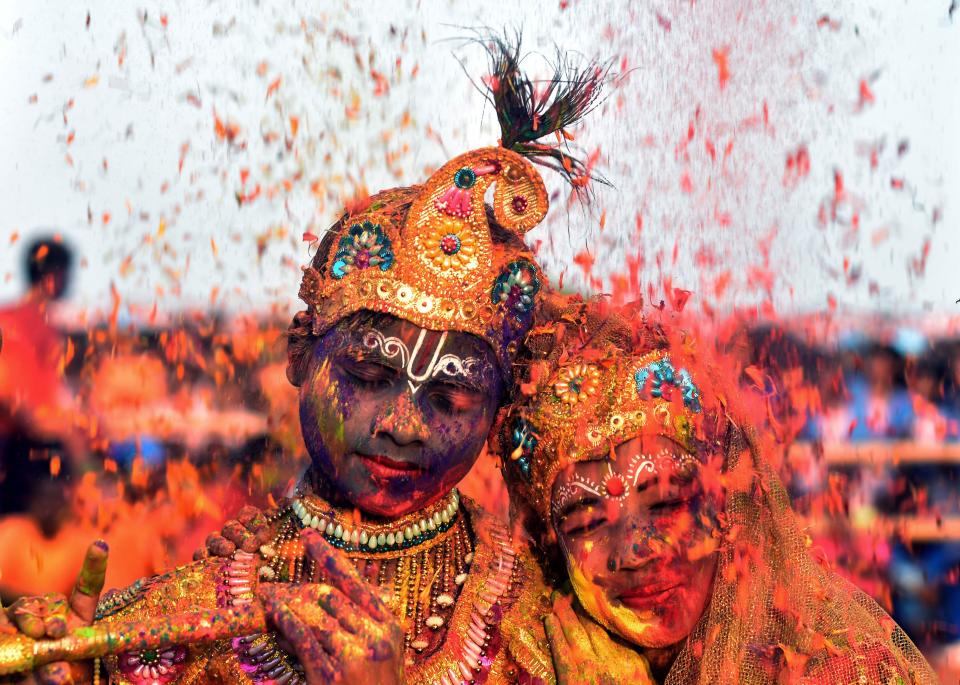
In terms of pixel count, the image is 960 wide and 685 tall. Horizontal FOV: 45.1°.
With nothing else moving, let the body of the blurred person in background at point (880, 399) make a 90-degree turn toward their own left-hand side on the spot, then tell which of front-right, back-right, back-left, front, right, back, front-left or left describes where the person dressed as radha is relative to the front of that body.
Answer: right

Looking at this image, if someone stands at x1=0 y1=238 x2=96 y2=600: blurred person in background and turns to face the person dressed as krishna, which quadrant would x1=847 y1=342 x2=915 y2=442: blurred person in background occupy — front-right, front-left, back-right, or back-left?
front-left

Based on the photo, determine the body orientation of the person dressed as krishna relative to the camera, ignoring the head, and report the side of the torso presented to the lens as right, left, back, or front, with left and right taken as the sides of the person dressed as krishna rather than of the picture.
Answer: front

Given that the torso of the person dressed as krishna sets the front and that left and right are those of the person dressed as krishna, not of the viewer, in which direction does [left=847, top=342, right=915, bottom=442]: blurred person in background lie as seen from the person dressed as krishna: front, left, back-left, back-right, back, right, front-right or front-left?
back-left

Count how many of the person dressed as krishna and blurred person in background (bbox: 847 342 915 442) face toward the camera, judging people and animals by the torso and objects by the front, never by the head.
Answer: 2

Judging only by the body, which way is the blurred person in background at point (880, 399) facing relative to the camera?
toward the camera

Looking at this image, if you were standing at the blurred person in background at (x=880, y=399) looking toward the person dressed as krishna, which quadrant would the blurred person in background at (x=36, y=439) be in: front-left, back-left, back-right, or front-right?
front-right

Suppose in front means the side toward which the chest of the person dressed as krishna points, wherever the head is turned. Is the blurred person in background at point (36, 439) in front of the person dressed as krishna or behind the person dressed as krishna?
behind
